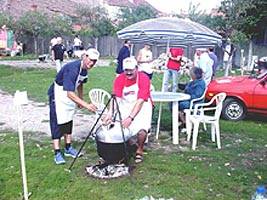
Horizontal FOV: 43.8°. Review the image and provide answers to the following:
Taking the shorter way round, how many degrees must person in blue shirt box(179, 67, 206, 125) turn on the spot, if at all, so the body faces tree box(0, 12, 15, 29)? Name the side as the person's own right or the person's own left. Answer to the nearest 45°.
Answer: approximately 45° to the person's own right

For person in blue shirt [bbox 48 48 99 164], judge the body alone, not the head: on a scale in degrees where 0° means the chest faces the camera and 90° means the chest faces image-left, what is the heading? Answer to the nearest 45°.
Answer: approximately 315°

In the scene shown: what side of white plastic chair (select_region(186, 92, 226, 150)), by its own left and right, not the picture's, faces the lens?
left

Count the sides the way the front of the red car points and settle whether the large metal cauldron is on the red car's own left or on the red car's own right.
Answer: on the red car's own left

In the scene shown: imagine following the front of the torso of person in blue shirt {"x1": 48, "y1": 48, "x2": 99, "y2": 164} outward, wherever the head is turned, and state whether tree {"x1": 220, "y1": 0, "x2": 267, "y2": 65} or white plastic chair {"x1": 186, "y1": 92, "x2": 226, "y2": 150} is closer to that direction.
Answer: the white plastic chair

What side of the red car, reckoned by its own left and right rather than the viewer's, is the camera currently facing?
left

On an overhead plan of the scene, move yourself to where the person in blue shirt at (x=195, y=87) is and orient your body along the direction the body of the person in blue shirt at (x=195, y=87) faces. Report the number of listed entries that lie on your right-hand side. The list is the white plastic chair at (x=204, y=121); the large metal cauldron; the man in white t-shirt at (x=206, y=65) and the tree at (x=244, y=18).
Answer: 2

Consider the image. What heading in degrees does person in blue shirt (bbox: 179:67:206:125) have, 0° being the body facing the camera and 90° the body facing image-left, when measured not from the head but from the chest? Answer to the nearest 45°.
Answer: approximately 90°

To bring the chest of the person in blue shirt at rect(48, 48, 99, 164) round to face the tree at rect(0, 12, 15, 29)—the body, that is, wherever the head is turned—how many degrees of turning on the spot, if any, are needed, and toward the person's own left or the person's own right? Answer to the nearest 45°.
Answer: approximately 135° to the person's own left

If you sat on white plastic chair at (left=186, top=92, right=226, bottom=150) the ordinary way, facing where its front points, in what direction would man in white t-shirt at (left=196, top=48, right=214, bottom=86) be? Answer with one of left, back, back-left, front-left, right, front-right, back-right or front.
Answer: right

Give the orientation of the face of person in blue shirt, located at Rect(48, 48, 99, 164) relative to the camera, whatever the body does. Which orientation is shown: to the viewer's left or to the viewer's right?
to the viewer's right

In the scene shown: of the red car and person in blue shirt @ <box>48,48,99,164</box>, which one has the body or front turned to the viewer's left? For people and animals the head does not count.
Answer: the red car

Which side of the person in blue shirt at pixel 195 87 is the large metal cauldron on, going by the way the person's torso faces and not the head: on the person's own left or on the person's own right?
on the person's own left
